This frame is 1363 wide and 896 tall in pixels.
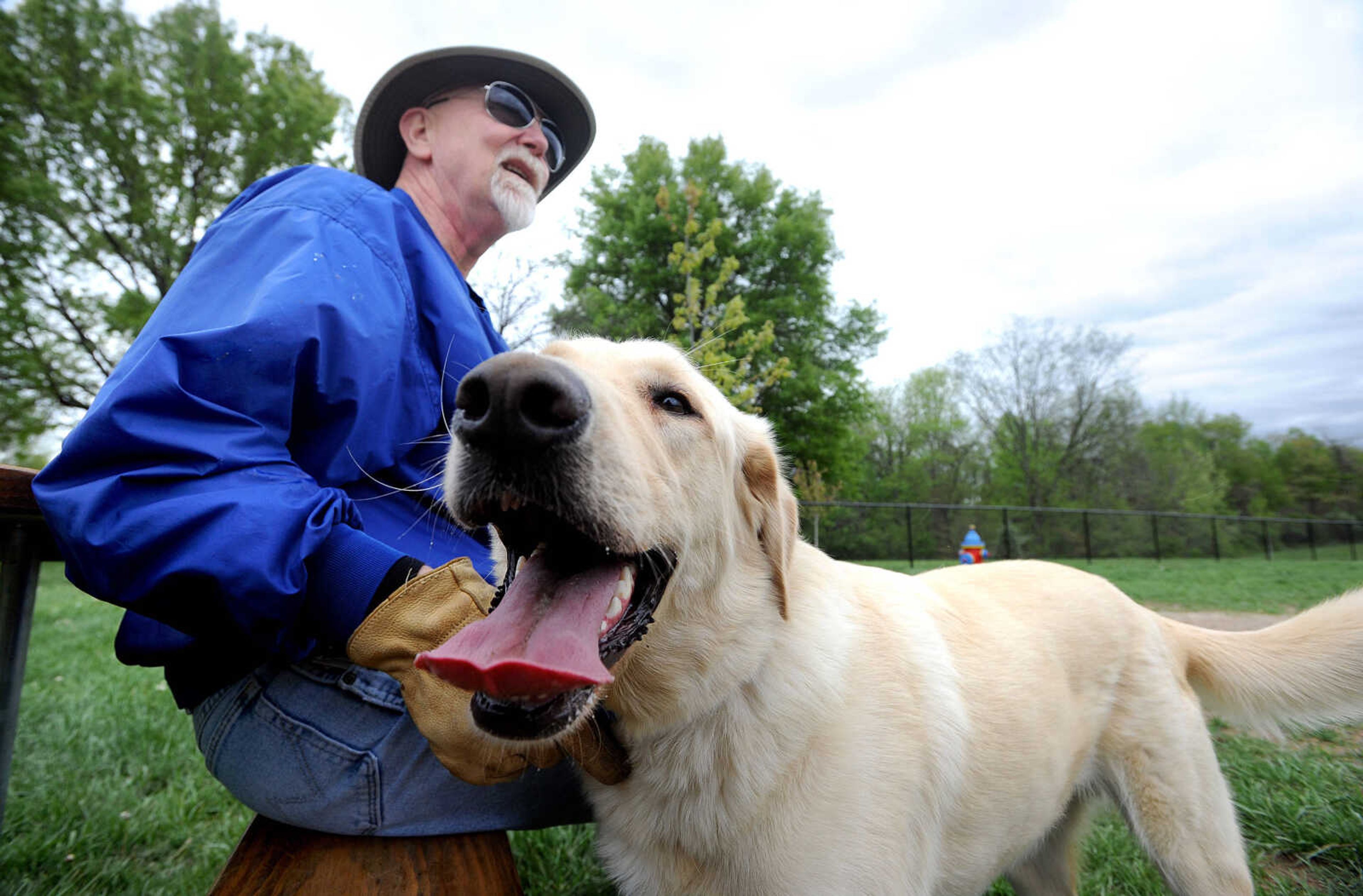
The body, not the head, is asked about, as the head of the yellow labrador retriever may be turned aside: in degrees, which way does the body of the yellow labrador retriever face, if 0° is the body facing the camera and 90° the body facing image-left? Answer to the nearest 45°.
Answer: approximately 45°

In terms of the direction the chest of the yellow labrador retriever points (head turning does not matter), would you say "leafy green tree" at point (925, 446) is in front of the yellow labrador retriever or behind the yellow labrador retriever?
behind

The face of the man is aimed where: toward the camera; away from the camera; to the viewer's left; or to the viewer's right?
to the viewer's right

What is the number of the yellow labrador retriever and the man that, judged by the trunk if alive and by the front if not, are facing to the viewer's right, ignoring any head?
1

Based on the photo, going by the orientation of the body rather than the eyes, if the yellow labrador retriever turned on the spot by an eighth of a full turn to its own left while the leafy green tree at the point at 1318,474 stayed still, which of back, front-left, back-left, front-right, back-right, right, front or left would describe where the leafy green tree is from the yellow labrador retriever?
back-left

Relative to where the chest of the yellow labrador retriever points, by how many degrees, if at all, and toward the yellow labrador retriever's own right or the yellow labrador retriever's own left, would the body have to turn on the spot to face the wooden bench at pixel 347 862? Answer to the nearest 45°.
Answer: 0° — it already faces it

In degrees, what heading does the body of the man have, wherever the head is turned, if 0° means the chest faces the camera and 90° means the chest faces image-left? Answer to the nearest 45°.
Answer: approximately 270°

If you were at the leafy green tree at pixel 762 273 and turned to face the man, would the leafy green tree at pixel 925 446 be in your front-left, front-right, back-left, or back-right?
back-left
